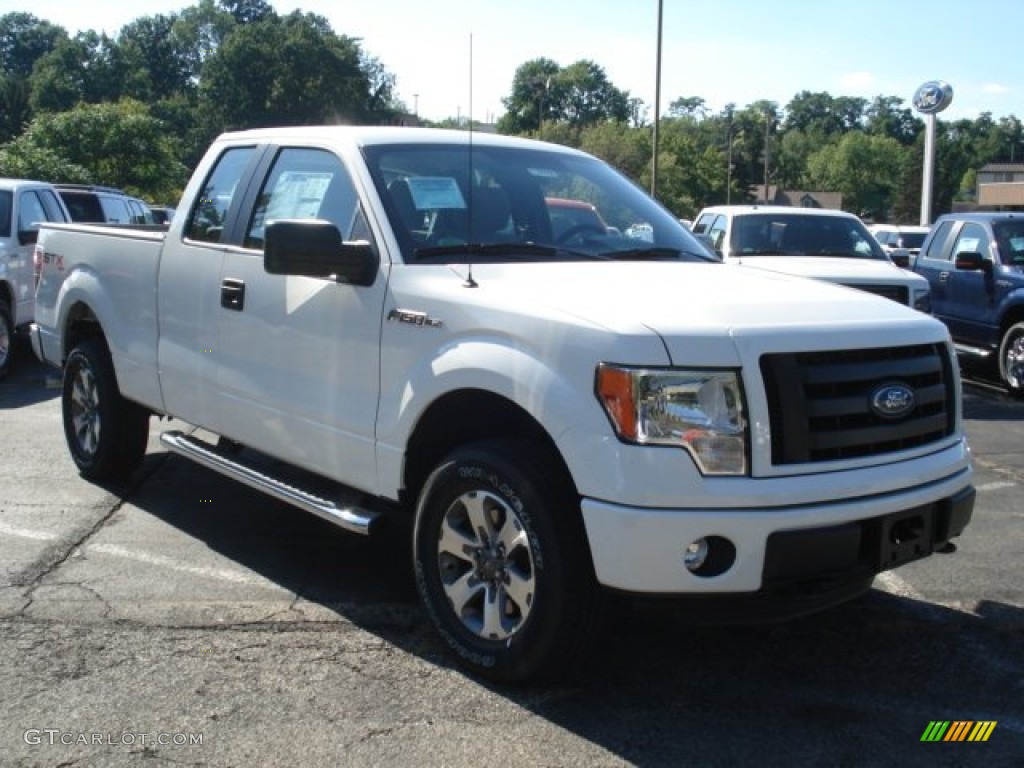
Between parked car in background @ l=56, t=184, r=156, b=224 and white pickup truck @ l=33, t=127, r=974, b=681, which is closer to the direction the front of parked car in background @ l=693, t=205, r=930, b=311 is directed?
the white pickup truck

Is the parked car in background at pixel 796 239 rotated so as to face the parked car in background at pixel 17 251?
no

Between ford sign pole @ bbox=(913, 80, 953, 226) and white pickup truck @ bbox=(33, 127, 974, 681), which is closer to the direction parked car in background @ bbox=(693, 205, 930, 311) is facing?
the white pickup truck

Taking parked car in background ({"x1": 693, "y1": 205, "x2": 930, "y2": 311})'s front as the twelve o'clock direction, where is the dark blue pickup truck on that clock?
The dark blue pickup truck is roughly at 10 o'clock from the parked car in background.

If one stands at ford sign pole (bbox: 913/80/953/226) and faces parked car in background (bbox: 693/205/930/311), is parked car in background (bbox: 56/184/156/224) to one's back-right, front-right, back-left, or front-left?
front-right

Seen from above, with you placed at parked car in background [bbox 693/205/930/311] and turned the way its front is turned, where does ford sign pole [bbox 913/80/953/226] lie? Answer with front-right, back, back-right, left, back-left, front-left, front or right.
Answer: back-left

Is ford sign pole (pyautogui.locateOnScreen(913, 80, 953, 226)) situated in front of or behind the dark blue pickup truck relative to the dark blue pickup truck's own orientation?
behind

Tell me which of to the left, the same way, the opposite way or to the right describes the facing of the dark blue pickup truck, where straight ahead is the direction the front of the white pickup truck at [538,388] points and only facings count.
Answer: the same way

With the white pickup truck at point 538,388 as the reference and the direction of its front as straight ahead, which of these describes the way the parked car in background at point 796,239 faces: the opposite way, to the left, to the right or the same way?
the same way

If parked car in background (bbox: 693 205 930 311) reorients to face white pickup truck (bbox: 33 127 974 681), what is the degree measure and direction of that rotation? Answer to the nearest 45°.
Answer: approximately 45° to its right

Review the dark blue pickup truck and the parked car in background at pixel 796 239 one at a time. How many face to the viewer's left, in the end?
0

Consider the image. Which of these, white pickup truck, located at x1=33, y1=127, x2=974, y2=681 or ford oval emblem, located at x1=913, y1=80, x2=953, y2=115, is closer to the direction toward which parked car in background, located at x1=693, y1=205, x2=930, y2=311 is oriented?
the white pickup truck

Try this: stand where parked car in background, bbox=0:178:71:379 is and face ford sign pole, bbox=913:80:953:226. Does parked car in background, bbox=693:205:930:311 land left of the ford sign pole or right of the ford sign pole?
right

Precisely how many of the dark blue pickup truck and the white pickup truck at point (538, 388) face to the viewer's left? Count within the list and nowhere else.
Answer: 0

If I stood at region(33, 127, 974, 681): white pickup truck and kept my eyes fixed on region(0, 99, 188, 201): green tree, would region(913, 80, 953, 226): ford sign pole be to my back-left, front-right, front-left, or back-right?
front-right

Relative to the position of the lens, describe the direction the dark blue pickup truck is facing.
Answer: facing the viewer and to the right of the viewer
